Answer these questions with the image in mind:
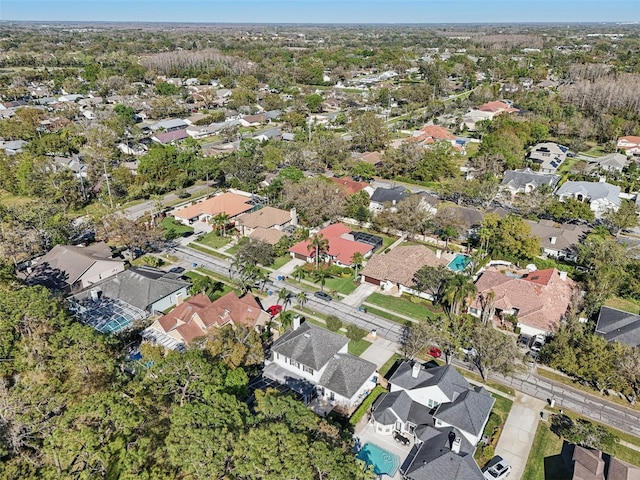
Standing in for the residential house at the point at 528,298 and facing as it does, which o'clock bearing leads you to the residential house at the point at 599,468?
the residential house at the point at 599,468 is roughly at 10 o'clock from the residential house at the point at 528,298.

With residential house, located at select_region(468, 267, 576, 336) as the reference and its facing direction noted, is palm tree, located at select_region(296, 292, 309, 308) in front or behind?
in front

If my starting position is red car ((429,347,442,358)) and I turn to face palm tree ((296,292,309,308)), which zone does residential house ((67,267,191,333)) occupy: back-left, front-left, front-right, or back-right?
front-left

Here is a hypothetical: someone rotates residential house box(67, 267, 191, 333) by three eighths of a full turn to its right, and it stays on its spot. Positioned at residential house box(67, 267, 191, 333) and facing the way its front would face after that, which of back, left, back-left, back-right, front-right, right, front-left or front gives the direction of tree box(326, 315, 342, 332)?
front-left

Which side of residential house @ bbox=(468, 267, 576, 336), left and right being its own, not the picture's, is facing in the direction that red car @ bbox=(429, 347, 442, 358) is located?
front

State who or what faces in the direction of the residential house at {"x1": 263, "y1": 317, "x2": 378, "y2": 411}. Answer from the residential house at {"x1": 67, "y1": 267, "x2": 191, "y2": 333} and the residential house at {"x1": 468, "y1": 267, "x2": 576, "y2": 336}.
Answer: the residential house at {"x1": 468, "y1": 267, "x2": 576, "y2": 336}

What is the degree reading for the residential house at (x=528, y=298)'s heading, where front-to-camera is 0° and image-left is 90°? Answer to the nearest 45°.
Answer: approximately 45°

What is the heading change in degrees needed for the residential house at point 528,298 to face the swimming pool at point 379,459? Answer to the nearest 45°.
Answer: approximately 45° to its left

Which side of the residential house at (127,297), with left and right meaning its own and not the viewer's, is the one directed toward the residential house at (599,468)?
right

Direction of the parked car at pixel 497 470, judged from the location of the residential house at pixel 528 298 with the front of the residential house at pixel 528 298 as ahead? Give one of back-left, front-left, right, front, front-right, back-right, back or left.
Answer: front-left

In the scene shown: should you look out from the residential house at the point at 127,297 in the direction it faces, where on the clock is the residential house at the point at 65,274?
the residential house at the point at 65,274 is roughly at 9 o'clock from the residential house at the point at 127,297.

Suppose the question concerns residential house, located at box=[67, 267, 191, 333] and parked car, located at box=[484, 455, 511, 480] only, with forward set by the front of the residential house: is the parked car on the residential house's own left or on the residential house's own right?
on the residential house's own right

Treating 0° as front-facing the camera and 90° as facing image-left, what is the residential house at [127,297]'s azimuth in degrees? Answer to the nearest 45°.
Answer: approximately 225°
